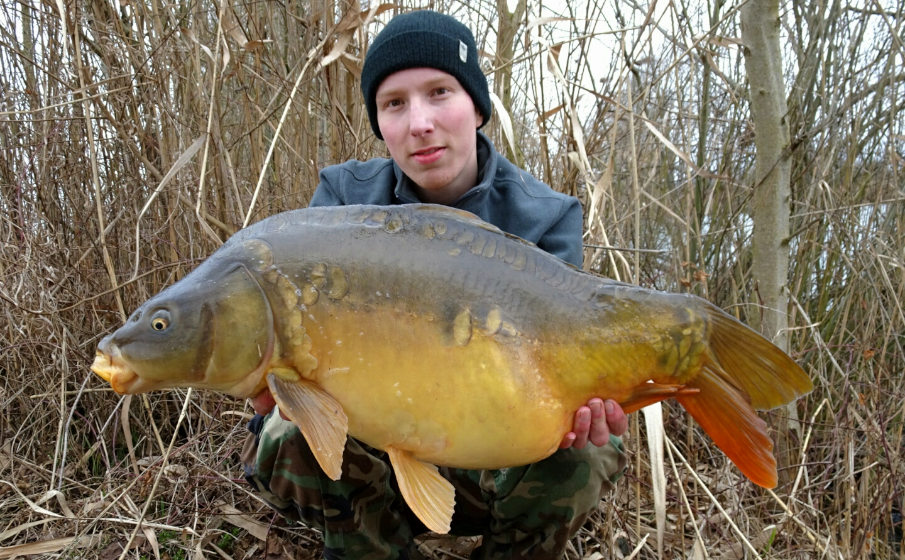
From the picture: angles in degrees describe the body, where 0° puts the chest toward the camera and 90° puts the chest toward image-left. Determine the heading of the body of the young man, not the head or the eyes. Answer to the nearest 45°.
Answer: approximately 0°

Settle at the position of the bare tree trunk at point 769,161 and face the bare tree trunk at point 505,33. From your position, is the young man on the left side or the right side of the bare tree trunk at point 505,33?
left

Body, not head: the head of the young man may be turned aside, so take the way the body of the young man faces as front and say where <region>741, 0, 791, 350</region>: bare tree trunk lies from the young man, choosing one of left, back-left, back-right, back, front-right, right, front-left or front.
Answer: back-left

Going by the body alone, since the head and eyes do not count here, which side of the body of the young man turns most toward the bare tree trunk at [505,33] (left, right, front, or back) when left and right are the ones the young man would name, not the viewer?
back
